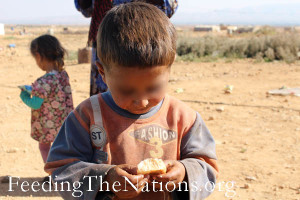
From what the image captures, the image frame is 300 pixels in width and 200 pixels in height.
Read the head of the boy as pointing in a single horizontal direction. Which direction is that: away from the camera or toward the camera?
toward the camera

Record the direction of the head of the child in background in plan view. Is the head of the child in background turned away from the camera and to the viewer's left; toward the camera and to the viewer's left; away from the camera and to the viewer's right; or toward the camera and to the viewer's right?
away from the camera and to the viewer's left

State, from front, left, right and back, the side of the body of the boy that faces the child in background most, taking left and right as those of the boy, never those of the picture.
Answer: back

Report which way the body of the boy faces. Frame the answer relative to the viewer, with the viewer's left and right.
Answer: facing the viewer

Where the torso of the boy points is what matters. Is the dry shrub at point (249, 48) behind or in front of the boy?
behind

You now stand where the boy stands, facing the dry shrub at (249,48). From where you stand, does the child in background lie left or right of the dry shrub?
left
